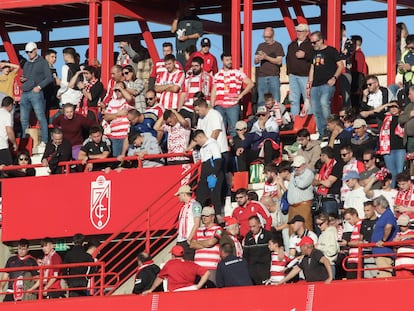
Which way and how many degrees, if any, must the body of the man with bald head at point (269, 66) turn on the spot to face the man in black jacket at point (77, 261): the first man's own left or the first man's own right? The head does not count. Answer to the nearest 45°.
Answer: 0° — they already face them

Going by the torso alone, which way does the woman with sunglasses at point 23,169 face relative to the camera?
toward the camera

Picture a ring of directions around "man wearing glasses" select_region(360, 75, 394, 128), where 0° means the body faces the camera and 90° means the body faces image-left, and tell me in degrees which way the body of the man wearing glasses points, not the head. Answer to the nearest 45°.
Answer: approximately 45°

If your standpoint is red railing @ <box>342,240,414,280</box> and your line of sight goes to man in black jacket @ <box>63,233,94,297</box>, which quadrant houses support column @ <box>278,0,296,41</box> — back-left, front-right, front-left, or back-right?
front-right

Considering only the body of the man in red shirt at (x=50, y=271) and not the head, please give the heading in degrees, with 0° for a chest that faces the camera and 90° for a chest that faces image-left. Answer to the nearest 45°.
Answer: approximately 45°

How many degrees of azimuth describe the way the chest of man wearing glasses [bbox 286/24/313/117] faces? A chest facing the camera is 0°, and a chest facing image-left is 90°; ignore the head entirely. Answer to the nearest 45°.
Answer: approximately 0°

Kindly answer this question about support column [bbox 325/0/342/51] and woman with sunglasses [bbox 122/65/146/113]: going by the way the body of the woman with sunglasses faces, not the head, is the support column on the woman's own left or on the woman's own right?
on the woman's own left

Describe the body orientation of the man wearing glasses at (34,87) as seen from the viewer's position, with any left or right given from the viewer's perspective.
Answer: facing the viewer and to the left of the viewer

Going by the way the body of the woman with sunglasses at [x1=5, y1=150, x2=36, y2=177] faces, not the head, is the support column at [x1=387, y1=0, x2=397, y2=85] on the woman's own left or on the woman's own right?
on the woman's own left

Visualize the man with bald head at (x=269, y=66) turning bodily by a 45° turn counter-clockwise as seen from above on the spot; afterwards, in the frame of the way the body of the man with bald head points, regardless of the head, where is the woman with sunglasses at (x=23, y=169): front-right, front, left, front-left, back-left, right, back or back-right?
right

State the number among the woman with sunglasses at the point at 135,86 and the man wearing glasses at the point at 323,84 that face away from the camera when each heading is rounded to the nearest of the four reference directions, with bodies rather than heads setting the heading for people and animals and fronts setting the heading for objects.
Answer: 0

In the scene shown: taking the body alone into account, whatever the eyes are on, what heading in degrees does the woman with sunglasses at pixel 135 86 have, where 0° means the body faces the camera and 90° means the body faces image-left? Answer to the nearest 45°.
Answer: approximately 45°

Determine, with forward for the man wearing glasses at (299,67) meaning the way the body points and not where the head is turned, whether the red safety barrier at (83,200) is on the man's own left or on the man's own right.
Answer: on the man's own right

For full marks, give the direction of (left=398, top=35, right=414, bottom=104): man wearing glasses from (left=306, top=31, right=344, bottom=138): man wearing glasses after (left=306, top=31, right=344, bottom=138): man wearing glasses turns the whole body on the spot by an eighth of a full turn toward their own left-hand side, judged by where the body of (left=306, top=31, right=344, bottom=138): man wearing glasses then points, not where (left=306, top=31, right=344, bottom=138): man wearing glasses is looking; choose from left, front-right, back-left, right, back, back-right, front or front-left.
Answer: left

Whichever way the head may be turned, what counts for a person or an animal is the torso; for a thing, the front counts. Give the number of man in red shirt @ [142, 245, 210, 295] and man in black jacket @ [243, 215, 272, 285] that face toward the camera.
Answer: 1

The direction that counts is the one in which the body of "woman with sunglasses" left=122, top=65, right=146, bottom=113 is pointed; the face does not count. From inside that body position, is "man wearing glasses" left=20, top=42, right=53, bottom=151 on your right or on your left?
on your right
